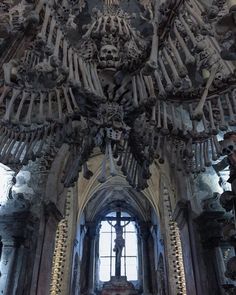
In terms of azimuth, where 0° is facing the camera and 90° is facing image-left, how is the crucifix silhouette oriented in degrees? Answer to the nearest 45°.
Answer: approximately 0°

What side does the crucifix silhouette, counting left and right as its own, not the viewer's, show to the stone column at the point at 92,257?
right

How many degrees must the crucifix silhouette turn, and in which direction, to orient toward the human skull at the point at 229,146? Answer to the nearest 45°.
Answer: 0° — it already faces it

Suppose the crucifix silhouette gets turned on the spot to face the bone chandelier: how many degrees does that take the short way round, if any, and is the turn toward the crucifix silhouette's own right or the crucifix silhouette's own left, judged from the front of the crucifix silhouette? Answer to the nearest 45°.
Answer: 0° — it already faces it

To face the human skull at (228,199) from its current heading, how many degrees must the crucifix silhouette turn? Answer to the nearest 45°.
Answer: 0° — it already faces it

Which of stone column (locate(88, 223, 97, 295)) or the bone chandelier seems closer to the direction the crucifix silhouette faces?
the bone chandelier

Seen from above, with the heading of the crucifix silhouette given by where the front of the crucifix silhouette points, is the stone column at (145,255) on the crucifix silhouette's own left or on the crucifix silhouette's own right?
on the crucifix silhouette's own left
